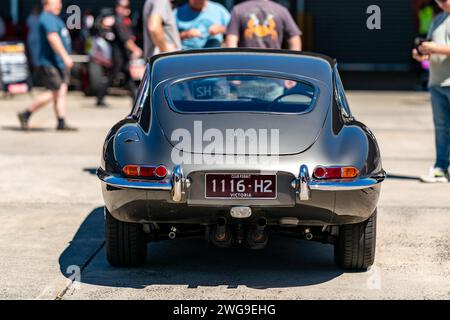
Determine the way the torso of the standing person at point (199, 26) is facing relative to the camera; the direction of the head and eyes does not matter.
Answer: toward the camera

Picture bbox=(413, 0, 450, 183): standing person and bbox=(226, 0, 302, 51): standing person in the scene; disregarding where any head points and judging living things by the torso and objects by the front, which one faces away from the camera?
bbox=(226, 0, 302, 51): standing person

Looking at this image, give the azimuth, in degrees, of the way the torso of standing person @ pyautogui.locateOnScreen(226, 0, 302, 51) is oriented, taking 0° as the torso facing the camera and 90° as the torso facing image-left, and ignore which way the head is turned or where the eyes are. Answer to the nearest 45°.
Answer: approximately 180°

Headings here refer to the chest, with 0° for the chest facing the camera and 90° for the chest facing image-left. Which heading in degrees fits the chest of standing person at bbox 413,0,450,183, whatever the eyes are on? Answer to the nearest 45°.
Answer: approximately 90°
